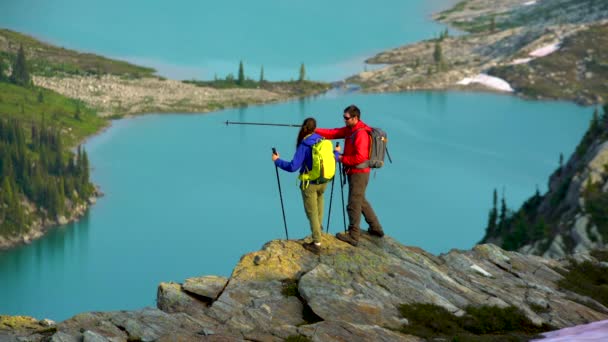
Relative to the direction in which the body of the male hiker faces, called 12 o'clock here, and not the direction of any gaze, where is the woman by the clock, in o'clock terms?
The woman is roughly at 11 o'clock from the male hiker.

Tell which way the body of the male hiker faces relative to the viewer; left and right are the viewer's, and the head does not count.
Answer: facing to the left of the viewer

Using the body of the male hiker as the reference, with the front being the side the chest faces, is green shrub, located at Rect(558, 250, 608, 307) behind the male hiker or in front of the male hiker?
behind

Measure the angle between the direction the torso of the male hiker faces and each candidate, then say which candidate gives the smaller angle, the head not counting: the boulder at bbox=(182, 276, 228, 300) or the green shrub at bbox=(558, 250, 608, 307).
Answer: the boulder

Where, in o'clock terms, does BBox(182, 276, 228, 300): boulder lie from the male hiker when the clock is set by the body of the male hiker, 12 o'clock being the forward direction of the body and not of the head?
The boulder is roughly at 11 o'clock from the male hiker.
